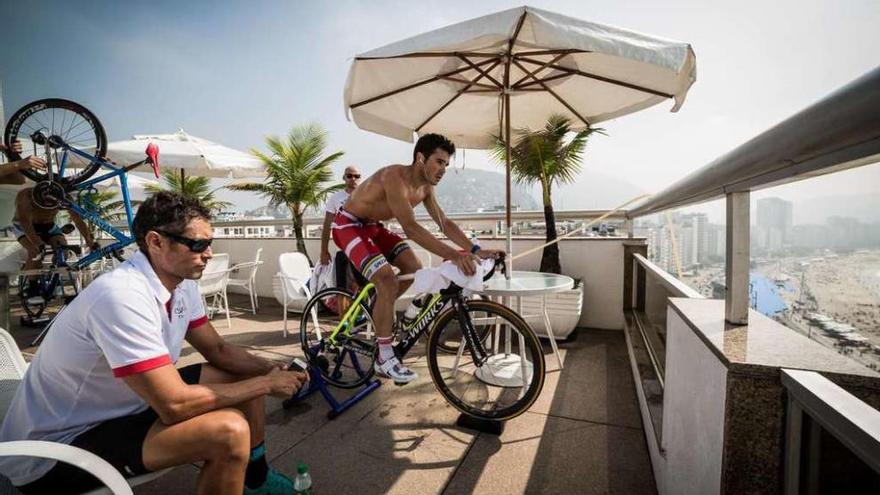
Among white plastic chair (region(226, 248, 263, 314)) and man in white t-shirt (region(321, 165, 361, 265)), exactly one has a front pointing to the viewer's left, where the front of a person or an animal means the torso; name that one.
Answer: the white plastic chair

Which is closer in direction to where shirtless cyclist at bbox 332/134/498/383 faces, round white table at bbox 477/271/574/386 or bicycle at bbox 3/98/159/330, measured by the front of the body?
the round white table

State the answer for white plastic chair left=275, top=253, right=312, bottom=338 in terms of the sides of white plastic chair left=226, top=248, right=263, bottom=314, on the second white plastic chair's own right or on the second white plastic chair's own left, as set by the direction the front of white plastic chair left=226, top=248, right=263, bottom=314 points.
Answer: on the second white plastic chair's own left

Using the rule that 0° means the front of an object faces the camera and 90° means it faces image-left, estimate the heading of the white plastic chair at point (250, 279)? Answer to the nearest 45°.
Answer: approximately 90°

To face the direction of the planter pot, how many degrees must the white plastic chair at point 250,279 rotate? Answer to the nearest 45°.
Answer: approximately 135° to its left

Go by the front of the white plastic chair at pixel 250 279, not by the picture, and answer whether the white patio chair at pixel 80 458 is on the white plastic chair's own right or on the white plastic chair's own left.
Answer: on the white plastic chair's own left

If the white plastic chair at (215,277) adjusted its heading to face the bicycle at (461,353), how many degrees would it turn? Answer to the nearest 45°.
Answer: approximately 90° to its left

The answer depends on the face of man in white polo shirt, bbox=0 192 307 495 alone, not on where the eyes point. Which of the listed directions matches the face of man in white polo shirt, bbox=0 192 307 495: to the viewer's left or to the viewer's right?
to the viewer's right

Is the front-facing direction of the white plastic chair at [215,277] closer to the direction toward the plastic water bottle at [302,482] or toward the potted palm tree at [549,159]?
the plastic water bottle
